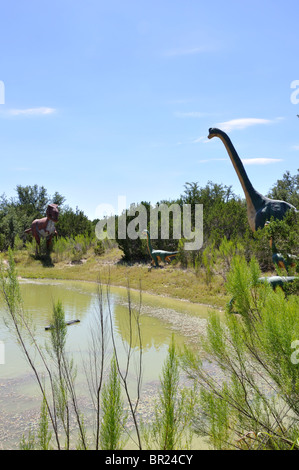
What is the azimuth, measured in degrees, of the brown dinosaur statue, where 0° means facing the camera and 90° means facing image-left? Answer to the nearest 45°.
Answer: approximately 315°
